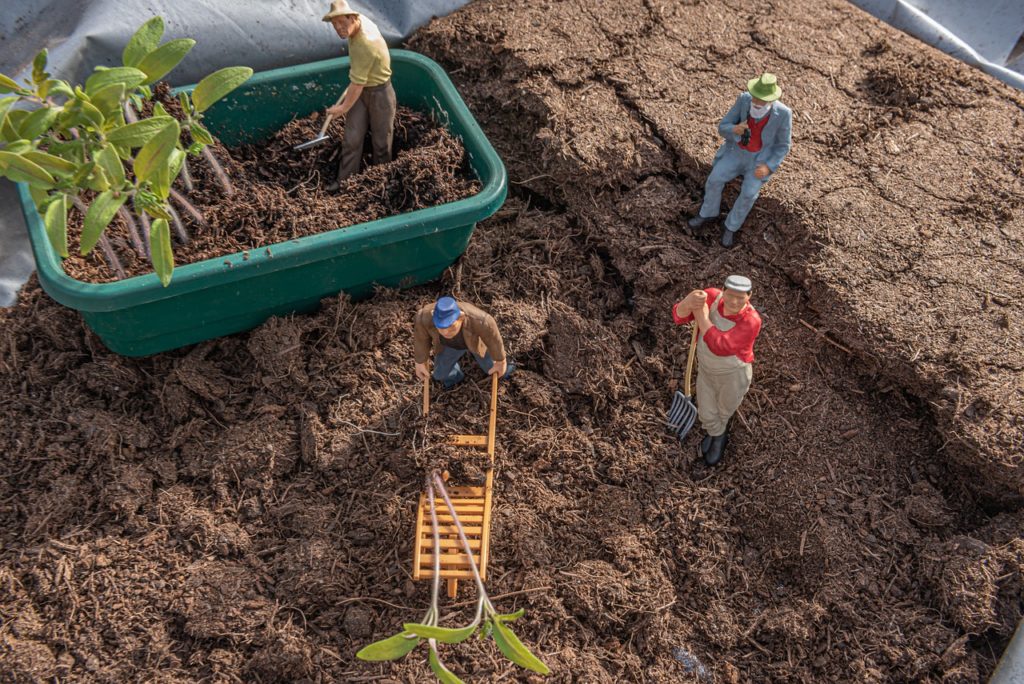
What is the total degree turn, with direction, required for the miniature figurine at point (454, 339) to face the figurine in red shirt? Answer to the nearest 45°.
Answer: approximately 90° to its left

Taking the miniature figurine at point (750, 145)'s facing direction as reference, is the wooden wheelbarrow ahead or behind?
ahead

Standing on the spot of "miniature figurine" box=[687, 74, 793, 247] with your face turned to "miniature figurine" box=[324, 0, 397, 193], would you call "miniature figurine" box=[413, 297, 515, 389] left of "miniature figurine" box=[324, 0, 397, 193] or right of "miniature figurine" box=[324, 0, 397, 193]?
left

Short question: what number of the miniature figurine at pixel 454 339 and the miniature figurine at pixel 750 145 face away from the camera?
0

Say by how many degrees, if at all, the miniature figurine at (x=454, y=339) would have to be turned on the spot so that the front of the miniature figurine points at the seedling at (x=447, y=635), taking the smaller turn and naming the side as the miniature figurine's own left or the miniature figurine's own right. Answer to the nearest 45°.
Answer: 0° — it already faces it

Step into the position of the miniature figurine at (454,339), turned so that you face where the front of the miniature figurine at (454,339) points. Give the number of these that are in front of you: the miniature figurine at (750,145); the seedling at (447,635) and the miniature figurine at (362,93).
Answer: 1

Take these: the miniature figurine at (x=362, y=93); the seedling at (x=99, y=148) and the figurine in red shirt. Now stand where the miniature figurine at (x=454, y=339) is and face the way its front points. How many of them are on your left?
1

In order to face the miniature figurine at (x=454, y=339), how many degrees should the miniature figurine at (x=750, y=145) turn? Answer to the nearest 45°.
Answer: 0° — it already faces it

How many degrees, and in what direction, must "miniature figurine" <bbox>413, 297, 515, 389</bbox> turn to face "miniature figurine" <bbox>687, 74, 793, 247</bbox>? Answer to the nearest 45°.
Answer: approximately 135° to its left

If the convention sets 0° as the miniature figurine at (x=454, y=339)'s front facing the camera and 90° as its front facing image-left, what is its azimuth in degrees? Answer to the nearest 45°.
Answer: approximately 0°

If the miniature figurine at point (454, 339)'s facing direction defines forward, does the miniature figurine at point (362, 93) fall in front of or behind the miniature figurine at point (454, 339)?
behind

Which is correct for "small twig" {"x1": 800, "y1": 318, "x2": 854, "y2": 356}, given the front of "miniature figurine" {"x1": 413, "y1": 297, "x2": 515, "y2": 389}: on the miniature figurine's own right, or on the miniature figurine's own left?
on the miniature figurine's own left

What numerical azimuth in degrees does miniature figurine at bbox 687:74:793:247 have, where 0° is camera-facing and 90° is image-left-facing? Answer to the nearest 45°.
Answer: approximately 45°
